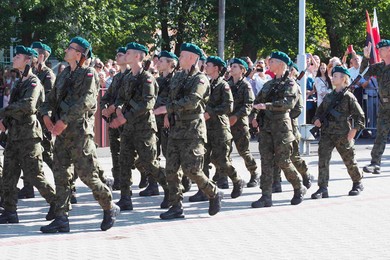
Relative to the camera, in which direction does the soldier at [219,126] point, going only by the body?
to the viewer's left

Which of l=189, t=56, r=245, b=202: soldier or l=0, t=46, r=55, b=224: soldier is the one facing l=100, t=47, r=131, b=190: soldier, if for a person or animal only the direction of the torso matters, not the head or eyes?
l=189, t=56, r=245, b=202: soldier

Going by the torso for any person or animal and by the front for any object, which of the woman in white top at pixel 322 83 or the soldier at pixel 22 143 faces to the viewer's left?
the soldier

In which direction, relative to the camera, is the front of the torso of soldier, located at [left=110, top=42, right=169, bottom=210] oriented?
to the viewer's left

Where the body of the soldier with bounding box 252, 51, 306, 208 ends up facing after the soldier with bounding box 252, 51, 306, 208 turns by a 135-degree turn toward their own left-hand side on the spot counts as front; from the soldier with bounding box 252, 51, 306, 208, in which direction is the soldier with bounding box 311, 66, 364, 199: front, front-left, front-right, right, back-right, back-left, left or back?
front-left

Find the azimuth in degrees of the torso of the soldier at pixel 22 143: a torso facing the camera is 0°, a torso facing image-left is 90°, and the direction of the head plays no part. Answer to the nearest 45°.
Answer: approximately 90°

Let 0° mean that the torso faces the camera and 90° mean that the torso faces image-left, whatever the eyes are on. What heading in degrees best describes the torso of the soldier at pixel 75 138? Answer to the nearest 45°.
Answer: approximately 90°
